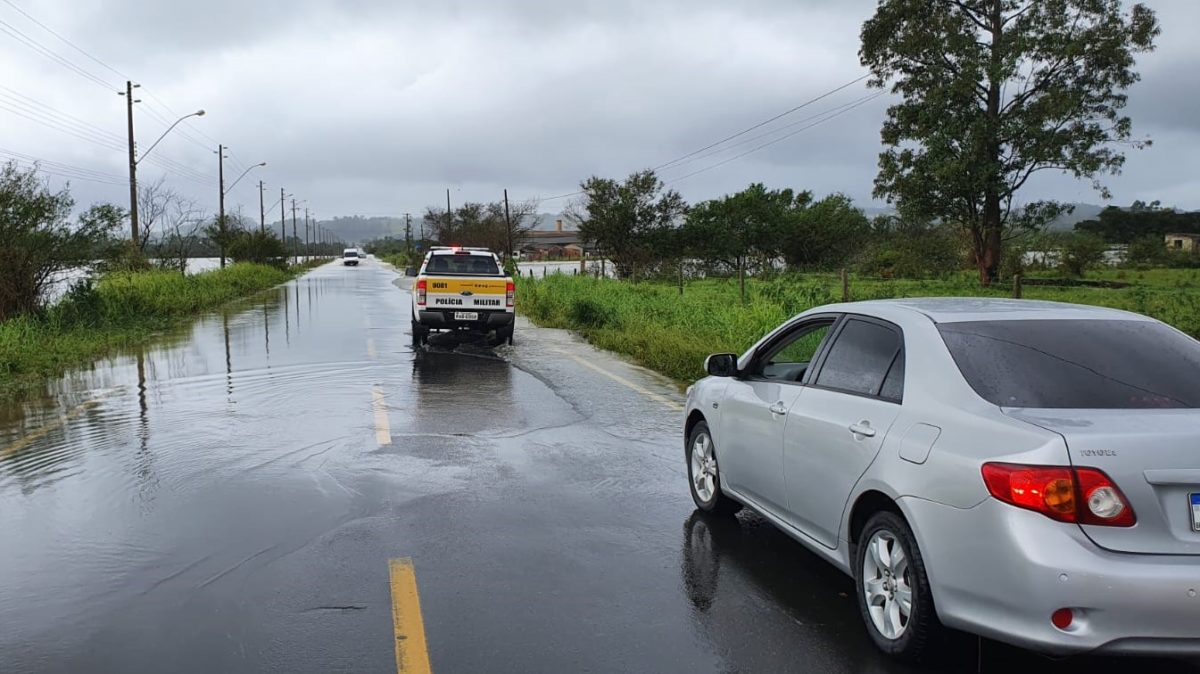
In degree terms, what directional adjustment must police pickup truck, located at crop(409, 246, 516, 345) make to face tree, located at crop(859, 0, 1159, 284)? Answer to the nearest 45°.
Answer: approximately 45° to its right

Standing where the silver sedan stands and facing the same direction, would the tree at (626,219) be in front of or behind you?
in front

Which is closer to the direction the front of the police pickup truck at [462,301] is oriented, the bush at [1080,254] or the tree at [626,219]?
the tree

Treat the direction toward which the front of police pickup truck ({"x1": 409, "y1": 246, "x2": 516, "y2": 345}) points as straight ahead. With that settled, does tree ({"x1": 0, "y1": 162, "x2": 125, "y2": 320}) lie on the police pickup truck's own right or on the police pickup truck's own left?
on the police pickup truck's own left

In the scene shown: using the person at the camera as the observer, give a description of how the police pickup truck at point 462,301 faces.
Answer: facing away from the viewer

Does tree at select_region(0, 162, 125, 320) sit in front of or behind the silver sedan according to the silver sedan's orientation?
in front

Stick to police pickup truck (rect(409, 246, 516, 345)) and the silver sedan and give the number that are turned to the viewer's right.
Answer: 0

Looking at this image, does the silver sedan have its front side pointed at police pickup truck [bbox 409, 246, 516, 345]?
yes

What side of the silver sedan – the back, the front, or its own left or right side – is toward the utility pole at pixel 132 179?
front

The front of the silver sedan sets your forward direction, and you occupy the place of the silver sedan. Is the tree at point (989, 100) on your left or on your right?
on your right

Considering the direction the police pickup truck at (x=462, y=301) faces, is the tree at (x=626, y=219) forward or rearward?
forward

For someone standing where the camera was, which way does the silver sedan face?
facing away from the viewer and to the left of the viewer

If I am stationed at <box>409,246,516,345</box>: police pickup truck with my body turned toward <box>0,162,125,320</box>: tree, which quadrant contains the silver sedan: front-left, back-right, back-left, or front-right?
back-left
